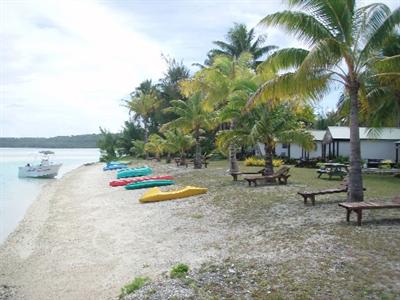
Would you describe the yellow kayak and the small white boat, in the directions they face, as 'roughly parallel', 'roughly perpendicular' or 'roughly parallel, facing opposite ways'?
roughly parallel, facing opposite ways

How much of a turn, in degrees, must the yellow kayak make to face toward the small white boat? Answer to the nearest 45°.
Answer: approximately 45° to its right

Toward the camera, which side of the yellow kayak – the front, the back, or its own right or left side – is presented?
left

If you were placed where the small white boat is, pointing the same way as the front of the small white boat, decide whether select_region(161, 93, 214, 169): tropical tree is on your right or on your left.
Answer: on your right

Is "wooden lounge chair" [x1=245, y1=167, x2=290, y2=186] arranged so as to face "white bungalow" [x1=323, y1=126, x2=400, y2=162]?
no

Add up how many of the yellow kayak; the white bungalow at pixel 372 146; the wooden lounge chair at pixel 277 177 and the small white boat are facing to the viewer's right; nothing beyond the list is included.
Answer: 1

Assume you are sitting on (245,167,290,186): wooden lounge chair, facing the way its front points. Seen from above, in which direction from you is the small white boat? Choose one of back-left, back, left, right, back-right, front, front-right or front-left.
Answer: front-right

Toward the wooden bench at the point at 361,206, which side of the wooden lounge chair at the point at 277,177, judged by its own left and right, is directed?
left

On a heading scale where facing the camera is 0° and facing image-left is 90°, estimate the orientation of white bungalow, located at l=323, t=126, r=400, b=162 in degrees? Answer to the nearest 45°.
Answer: approximately 90°
